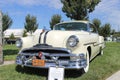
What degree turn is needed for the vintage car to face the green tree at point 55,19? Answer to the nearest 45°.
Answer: approximately 135° to its right

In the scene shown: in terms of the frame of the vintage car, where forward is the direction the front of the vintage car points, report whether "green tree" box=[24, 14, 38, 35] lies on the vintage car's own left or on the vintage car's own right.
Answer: on the vintage car's own right

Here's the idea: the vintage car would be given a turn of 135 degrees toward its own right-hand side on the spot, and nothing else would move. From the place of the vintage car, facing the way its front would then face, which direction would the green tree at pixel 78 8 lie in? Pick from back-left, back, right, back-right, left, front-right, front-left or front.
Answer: front

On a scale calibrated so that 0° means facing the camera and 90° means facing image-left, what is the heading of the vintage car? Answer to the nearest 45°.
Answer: approximately 45°

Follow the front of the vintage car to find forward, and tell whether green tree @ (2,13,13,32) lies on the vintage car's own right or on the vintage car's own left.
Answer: on the vintage car's own right
